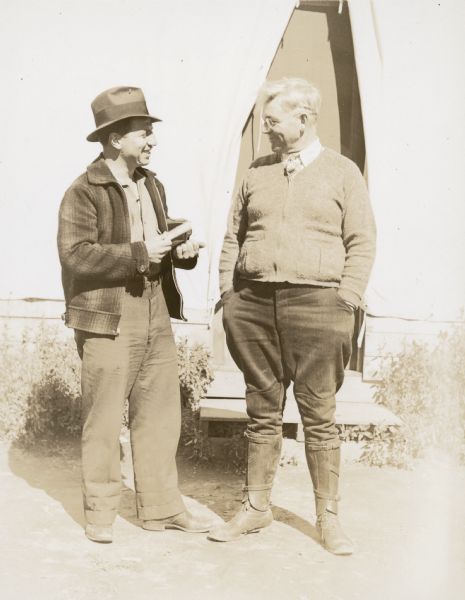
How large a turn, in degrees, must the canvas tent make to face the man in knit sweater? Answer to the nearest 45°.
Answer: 0° — it already faces them

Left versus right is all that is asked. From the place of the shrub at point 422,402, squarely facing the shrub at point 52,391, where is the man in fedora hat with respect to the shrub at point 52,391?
left

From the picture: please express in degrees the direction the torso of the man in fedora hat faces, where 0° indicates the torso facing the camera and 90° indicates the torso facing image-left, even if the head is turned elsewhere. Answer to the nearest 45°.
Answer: approximately 315°

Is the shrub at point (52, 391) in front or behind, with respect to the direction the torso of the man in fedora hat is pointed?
behind

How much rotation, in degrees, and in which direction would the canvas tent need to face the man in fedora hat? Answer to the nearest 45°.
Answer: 0° — it already faces them

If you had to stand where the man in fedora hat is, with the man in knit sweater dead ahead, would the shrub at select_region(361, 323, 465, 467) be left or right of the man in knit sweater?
left
